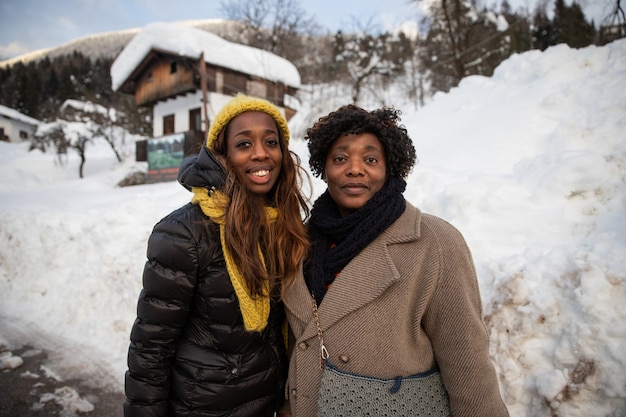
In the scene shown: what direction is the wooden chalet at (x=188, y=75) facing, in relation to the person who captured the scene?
facing the viewer and to the left of the viewer

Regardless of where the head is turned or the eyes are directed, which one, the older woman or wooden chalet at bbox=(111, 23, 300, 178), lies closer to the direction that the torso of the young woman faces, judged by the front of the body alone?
the older woman

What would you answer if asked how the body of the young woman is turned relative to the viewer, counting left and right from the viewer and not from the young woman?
facing the viewer and to the right of the viewer

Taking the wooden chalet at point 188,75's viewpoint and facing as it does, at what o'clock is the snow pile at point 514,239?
The snow pile is roughly at 10 o'clock from the wooden chalet.

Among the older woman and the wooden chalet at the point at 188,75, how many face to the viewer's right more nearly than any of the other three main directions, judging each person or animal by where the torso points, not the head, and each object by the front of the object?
0

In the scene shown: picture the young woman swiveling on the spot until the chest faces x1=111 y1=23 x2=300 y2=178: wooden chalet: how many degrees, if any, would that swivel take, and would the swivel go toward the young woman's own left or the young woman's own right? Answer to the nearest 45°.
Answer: approximately 135° to the young woman's own left

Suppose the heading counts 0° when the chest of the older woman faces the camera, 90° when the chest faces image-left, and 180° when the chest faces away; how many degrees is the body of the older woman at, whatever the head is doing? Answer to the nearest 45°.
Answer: approximately 45°

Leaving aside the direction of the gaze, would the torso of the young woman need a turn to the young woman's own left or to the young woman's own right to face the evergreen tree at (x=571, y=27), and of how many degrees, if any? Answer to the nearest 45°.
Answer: approximately 90° to the young woman's own left

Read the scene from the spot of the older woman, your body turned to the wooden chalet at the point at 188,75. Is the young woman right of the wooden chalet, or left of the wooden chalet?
left

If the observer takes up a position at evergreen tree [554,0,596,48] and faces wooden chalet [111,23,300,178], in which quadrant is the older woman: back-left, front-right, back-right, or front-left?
front-left

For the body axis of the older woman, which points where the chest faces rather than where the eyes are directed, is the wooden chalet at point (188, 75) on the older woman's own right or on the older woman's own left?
on the older woman's own right
